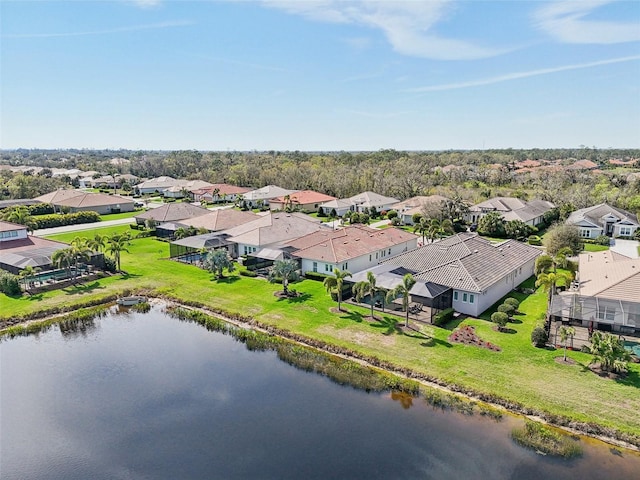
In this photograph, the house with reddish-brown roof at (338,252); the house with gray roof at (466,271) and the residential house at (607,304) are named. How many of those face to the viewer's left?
0

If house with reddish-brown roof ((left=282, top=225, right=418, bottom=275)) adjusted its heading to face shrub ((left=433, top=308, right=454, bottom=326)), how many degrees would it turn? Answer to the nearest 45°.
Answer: approximately 90° to its right

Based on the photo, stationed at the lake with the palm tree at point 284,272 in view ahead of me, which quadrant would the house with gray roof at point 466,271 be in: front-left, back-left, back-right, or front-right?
front-right

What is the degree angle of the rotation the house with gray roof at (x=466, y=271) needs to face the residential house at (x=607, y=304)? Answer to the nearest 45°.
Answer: approximately 90° to its right

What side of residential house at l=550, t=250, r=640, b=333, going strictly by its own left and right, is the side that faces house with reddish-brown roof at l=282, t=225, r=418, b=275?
left

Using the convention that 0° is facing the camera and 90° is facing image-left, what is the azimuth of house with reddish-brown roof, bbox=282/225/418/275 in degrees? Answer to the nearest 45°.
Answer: approximately 225°

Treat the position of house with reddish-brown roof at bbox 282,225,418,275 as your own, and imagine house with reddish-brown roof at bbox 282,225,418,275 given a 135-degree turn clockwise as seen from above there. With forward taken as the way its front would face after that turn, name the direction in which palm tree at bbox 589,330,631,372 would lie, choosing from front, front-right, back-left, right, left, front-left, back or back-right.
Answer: front-left

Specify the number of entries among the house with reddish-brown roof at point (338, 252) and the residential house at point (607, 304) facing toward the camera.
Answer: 0

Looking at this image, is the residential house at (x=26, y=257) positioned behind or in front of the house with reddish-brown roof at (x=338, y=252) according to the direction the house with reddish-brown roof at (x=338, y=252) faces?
behind

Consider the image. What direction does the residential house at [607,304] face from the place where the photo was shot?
facing away from the viewer

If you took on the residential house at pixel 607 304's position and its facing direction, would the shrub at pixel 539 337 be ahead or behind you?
behind

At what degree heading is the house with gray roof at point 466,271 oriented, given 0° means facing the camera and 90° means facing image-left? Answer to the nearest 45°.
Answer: approximately 225°
